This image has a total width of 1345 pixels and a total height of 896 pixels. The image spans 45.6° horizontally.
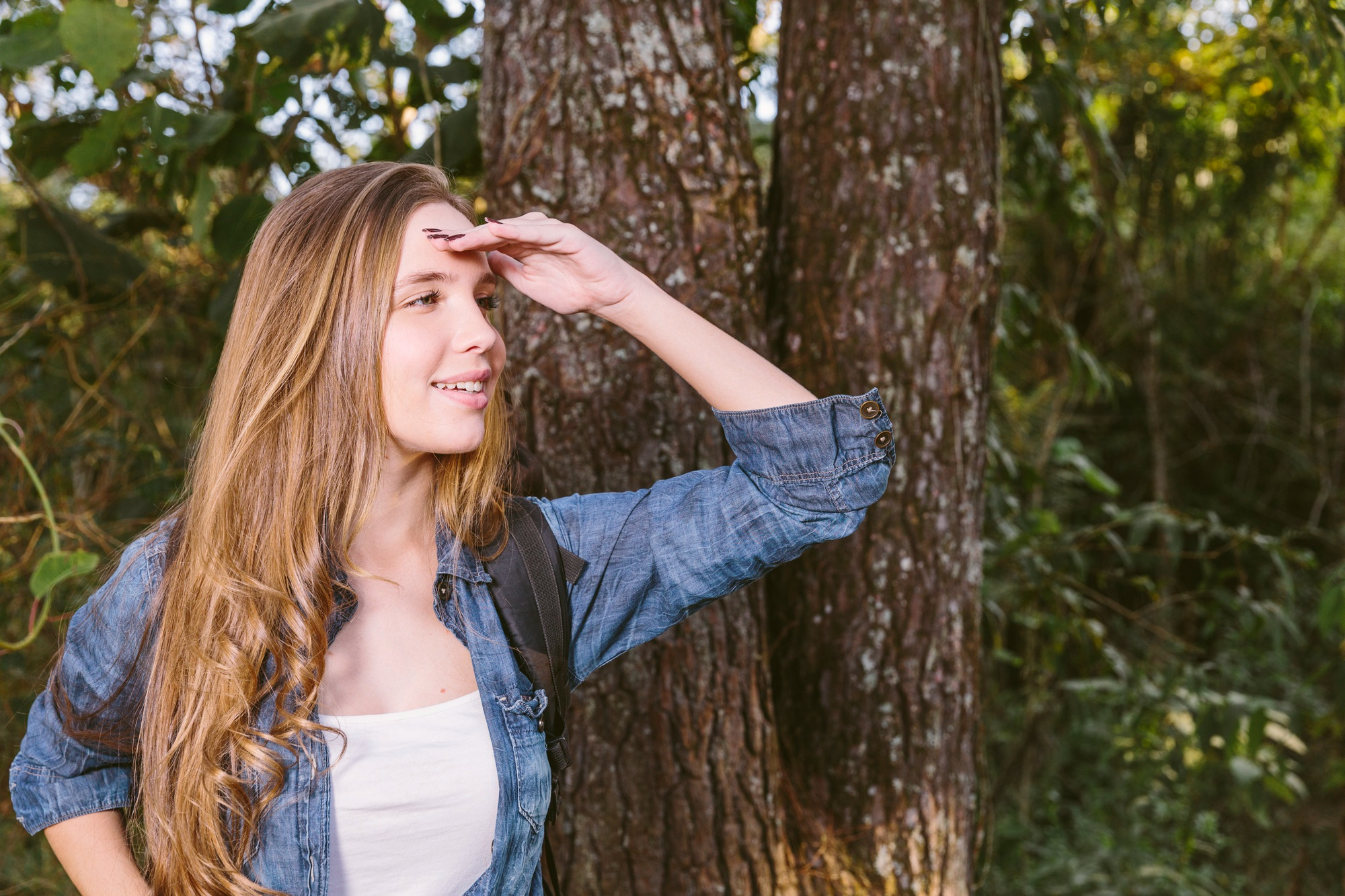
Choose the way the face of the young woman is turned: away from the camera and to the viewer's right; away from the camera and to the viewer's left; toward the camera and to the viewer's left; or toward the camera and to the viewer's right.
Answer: toward the camera and to the viewer's right

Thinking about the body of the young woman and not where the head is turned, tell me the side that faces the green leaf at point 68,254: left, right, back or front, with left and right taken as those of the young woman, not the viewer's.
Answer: back

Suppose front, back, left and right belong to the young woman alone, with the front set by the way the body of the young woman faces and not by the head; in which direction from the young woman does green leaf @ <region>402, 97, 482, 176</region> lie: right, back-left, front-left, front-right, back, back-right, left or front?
back-left

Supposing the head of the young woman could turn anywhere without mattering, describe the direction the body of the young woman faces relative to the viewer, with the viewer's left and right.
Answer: facing the viewer and to the right of the viewer

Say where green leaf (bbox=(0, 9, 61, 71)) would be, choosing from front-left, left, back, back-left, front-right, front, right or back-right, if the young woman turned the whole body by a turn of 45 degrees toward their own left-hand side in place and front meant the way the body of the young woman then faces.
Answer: back-left

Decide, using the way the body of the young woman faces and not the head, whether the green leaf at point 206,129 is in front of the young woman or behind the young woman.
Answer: behind

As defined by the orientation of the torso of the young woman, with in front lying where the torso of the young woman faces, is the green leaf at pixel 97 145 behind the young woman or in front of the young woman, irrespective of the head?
behind

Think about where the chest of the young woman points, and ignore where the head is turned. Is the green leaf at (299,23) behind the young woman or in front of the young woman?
behind
